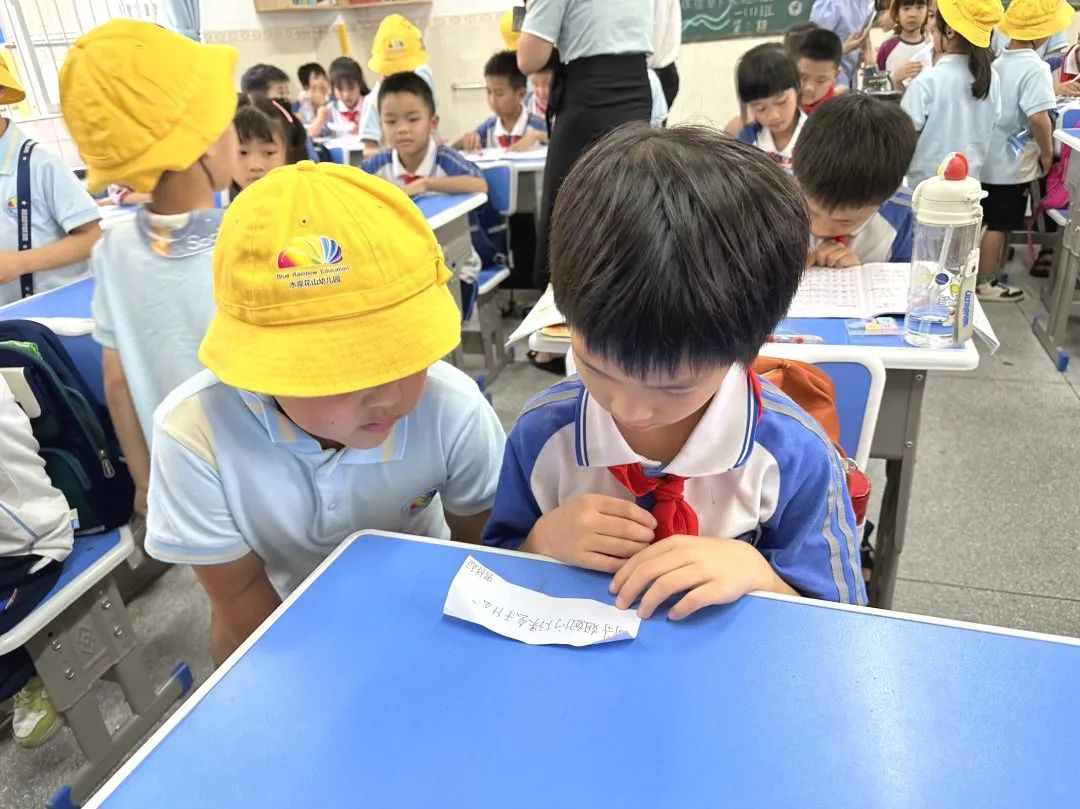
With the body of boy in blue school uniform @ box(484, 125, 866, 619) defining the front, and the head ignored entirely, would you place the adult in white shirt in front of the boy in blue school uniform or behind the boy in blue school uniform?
behind

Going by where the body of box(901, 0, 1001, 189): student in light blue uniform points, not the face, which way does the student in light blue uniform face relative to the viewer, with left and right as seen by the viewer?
facing away from the viewer and to the left of the viewer

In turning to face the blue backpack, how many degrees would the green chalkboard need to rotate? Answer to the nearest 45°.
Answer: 0° — it already faces it

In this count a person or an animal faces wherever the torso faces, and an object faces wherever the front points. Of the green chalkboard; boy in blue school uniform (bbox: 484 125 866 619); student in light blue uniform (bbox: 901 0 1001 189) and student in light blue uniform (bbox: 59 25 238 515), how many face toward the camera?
2

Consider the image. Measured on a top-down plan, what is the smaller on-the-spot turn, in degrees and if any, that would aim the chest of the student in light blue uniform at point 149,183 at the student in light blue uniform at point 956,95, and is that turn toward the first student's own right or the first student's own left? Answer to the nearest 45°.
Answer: approximately 45° to the first student's own right

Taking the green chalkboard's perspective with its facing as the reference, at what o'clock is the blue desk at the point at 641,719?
The blue desk is roughly at 12 o'clock from the green chalkboard.

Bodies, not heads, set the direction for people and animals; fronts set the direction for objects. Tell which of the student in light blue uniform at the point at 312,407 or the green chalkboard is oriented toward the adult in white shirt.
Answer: the green chalkboard

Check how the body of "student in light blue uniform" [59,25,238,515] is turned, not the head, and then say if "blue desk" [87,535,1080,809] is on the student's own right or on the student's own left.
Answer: on the student's own right

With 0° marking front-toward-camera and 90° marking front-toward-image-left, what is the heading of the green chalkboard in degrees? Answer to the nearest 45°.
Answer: approximately 0°

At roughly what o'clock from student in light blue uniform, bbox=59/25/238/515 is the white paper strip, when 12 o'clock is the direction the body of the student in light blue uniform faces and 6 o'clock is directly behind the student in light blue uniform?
The white paper strip is roughly at 4 o'clock from the student in light blue uniform.

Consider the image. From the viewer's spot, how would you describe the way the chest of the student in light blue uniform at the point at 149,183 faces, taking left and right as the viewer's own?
facing away from the viewer and to the right of the viewer

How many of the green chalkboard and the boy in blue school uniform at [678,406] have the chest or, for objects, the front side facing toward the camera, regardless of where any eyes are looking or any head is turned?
2

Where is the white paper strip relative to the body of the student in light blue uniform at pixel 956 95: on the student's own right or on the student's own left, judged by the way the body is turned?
on the student's own left
